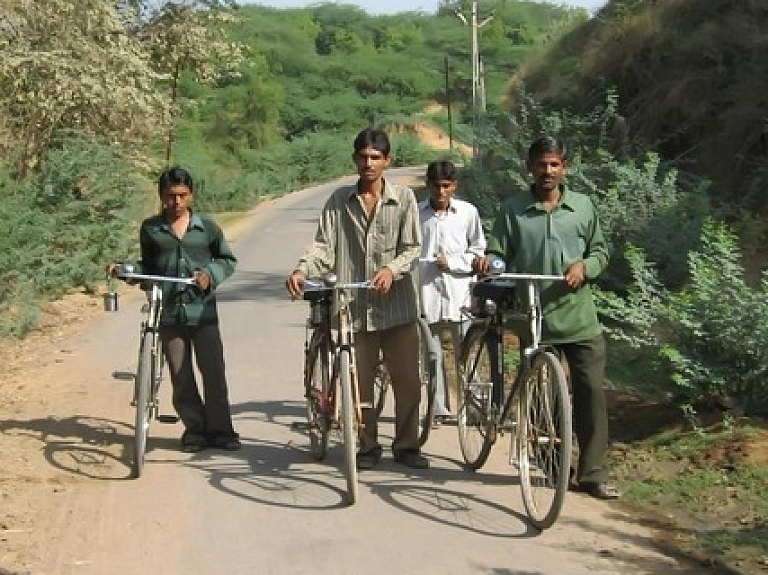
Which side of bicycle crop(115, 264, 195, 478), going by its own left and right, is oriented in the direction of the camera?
front

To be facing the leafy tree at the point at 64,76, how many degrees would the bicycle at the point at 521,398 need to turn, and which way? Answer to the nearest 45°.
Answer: approximately 135° to its right

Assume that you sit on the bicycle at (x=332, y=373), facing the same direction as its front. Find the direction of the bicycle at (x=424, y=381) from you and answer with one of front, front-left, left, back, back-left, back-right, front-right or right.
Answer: back-left

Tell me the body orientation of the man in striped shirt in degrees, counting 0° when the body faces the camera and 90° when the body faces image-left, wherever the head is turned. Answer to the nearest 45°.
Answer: approximately 0°

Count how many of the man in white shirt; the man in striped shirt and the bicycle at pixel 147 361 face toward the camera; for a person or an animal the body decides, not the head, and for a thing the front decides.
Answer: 3

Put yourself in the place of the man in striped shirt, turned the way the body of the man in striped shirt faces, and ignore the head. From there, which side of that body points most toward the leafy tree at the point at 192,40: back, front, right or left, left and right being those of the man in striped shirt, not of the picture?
back

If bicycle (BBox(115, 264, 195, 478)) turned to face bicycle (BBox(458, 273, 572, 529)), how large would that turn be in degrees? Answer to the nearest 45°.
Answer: approximately 45° to its left

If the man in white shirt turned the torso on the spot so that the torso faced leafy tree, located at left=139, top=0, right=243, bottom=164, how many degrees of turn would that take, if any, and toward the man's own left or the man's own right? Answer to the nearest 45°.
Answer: approximately 180°

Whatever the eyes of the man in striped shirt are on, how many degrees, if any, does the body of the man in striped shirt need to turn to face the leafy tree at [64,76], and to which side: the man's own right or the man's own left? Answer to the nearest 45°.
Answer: approximately 180°

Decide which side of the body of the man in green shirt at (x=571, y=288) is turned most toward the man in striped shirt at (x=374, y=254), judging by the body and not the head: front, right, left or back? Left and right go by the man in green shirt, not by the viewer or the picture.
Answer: right

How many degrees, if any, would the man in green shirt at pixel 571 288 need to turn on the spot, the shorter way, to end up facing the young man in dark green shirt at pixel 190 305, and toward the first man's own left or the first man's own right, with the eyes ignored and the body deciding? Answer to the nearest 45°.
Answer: approximately 90° to the first man's own right

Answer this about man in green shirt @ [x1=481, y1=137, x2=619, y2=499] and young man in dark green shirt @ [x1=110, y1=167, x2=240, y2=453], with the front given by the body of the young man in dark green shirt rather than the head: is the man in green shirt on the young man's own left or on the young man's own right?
on the young man's own left
